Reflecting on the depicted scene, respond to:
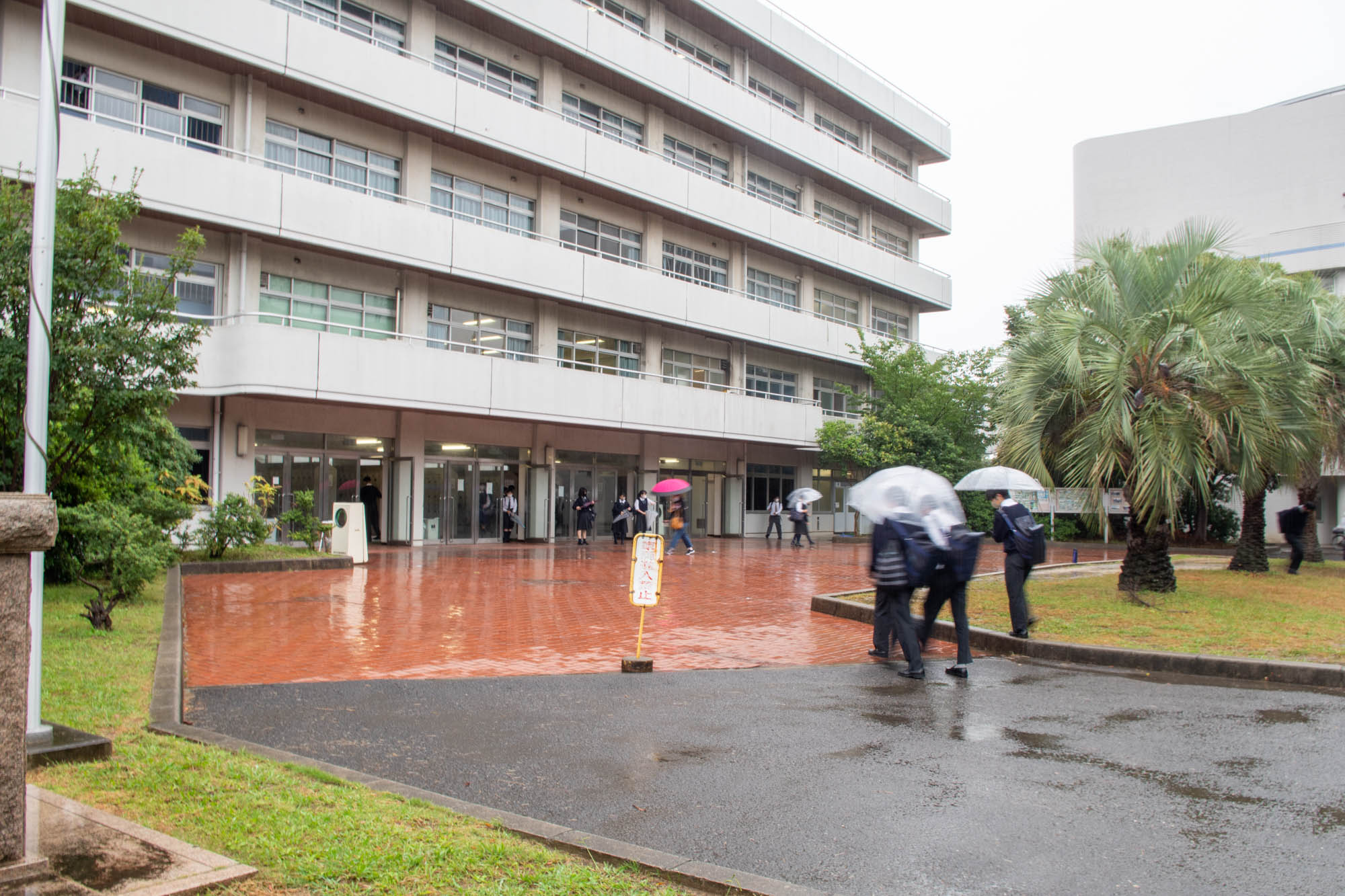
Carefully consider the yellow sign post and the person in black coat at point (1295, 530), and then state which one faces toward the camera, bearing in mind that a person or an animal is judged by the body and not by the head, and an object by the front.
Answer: the yellow sign post

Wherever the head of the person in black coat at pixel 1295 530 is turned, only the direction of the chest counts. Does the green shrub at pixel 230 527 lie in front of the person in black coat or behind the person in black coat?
behind

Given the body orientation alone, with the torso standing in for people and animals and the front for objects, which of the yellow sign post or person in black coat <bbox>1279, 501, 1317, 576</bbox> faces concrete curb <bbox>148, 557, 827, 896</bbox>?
the yellow sign post

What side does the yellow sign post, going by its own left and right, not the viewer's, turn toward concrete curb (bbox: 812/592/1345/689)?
left

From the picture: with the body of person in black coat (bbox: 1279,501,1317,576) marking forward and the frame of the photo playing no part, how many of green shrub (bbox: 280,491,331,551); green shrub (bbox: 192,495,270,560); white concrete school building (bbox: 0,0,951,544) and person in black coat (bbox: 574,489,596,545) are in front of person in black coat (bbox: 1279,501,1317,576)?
0

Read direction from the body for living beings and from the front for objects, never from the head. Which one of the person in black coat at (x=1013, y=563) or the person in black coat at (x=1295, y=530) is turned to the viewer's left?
the person in black coat at (x=1013, y=563)

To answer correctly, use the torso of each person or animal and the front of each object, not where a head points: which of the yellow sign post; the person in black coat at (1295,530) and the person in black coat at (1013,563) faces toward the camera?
the yellow sign post

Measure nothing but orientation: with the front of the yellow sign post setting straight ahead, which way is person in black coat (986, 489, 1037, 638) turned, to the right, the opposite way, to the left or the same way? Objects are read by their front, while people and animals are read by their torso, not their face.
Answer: to the right

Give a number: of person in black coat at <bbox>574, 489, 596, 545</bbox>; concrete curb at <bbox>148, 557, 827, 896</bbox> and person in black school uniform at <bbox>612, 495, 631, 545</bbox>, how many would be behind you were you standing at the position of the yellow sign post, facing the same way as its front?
2

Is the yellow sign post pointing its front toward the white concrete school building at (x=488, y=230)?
no

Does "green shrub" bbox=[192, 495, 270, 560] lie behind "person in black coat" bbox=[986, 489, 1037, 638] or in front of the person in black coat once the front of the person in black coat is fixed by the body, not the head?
in front

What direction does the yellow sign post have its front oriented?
toward the camera

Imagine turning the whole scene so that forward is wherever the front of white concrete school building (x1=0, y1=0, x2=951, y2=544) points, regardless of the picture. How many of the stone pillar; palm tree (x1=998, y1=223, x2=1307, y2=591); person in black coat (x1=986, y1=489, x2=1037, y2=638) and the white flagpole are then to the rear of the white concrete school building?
0

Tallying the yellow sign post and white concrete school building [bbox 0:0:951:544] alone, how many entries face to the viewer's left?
0

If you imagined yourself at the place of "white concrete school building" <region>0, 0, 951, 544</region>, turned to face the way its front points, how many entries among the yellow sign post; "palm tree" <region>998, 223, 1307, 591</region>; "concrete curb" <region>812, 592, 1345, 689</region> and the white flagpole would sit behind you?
0

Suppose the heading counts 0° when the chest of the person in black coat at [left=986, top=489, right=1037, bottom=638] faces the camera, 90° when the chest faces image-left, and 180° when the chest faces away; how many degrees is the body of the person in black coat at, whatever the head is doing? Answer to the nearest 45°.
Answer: approximately 90°

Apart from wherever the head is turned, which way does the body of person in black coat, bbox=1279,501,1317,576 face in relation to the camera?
to the viewer's right

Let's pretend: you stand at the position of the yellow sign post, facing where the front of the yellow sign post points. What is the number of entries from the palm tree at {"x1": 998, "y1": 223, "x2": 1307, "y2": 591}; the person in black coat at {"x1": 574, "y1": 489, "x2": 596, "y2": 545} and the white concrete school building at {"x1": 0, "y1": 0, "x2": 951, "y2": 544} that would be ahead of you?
0
